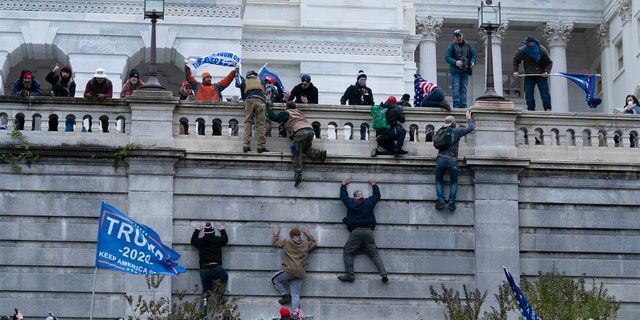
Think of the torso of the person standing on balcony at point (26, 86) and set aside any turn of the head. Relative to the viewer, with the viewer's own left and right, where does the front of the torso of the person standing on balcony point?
facing the viewer

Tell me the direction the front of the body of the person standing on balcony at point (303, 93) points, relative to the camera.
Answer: toward the camera

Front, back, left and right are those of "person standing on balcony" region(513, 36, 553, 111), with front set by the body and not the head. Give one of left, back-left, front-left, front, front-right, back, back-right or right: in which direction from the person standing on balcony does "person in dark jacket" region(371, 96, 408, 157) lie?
front-right

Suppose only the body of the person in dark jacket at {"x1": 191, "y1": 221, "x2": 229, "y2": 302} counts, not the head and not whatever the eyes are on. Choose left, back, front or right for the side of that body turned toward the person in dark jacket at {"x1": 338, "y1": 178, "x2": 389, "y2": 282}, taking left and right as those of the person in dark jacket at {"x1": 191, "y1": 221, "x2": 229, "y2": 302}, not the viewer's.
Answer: right

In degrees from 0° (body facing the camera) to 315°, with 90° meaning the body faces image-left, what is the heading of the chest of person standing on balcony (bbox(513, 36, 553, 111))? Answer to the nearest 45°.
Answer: approximately 0°

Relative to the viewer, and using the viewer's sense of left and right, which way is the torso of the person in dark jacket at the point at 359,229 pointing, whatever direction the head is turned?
facing away from the viewer

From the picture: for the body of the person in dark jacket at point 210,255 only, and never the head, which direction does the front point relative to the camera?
away from the camera

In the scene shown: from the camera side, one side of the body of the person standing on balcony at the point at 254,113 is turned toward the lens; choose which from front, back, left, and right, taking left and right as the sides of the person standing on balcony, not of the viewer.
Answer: back

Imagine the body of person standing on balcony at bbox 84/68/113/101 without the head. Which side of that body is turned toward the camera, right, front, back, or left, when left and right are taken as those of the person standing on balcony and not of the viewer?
front

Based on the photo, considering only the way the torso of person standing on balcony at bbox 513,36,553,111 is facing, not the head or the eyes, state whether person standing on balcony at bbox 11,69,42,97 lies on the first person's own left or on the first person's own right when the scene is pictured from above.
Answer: on the first person's own right

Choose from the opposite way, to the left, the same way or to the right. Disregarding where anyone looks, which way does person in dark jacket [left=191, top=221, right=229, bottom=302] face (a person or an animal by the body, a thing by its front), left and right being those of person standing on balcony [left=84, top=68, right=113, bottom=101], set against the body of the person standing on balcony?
the opposite way
